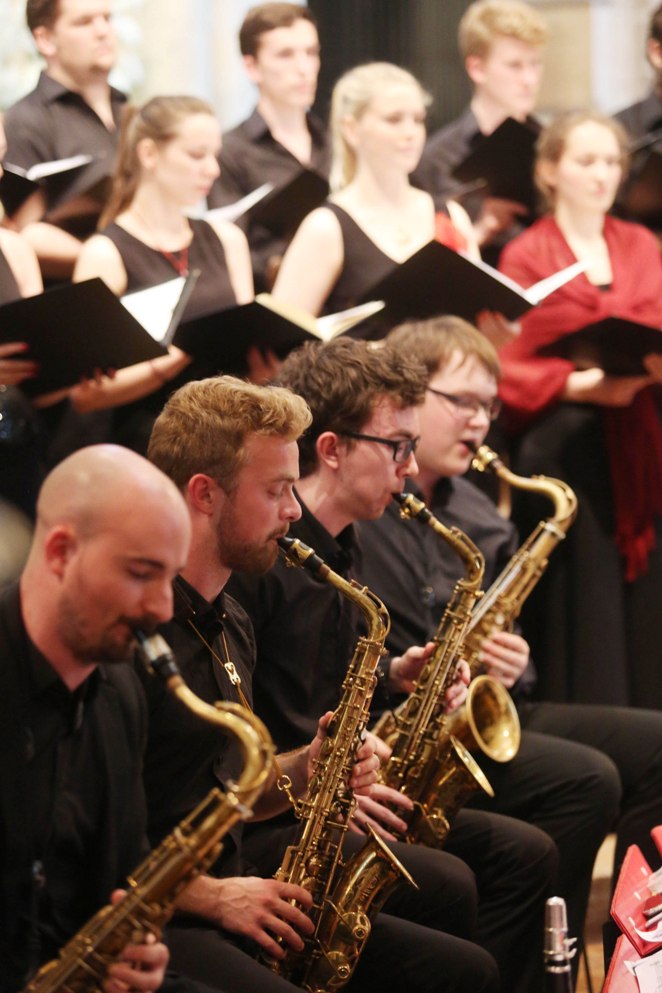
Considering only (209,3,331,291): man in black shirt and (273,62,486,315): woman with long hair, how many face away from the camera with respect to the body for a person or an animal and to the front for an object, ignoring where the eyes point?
0

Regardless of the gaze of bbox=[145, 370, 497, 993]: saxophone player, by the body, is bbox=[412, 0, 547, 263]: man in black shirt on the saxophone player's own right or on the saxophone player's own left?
on the saxophone player's own left

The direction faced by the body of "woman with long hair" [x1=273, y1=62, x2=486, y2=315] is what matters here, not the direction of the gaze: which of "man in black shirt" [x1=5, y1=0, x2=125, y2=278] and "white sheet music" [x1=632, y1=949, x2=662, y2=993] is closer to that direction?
the white sheet music

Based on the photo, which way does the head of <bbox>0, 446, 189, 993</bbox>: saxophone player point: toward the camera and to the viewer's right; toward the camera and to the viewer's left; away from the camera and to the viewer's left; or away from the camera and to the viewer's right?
toward the camera and to the viewer's right

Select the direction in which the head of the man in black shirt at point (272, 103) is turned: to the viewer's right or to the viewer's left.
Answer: to the viewer's right

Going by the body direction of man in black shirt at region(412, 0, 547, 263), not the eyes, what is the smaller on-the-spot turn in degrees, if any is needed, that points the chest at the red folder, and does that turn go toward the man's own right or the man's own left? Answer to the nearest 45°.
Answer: approximately 45° to the man's own right

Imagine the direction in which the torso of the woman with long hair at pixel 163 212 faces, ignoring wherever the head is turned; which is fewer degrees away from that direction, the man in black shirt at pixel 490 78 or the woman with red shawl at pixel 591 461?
the woman with red shawl

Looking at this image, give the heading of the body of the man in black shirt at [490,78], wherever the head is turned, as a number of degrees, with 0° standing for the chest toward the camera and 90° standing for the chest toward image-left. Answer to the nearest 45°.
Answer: approximately 315°

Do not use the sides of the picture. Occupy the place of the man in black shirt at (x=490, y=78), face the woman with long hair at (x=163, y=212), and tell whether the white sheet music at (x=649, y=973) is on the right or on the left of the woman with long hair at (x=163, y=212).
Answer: left

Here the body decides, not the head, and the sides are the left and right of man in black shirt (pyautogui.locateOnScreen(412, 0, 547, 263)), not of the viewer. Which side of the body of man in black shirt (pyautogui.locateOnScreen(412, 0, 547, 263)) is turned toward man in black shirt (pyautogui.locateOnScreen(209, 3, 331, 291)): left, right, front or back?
right

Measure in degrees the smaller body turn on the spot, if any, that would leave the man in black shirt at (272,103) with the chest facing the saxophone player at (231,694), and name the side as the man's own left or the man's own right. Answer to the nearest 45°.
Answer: approximately 45° to the man's own right

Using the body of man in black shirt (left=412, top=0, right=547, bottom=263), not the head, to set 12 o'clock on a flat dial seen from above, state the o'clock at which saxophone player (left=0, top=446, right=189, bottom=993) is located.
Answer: The saxophone player is roughly at 2 o'clock from the man in black shirt.

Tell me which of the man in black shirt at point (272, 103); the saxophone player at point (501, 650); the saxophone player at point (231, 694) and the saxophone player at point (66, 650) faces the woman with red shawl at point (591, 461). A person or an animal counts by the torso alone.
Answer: the man in black shirt

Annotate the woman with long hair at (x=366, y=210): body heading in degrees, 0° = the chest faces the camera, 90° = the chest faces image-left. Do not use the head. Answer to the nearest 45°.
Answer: approximately 315°

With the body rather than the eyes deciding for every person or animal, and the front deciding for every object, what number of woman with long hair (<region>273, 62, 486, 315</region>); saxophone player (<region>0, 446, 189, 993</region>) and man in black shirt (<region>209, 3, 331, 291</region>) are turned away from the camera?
0

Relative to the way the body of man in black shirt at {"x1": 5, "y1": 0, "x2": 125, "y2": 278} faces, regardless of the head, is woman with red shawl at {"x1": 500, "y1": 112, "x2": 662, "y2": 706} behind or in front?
in front

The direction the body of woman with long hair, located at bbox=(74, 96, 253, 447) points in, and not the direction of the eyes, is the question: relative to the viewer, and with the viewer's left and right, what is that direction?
facing the viewer and to the right of the viewer
